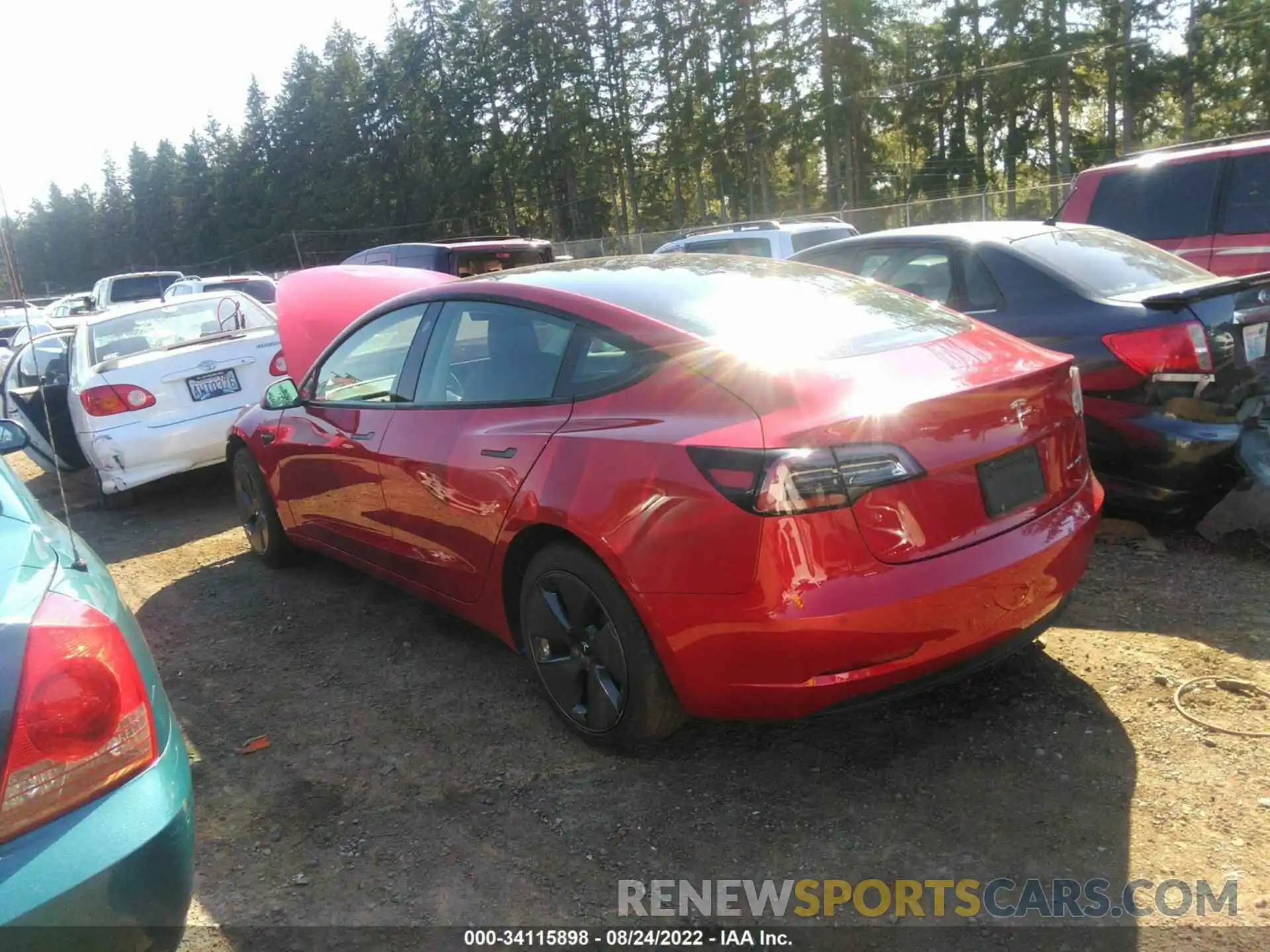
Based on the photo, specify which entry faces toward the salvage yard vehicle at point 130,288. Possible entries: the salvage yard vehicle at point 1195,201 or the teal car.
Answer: the teal car

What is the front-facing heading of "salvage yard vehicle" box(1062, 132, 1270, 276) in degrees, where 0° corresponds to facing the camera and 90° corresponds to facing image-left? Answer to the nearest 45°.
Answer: approximately 315°

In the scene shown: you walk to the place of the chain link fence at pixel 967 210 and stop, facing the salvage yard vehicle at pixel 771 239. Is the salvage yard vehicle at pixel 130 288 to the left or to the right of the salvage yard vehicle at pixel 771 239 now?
right

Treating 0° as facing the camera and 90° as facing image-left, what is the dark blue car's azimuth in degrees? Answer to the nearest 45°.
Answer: approximately 135°

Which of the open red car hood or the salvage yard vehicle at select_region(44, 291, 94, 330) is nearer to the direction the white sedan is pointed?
the salvage yard vehicle

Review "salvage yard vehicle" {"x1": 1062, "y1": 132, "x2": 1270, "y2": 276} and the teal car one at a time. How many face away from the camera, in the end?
1

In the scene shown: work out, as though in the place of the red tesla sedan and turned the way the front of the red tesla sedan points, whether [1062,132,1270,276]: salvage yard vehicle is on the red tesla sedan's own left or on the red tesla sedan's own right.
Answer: on the red tesla sedan's own right

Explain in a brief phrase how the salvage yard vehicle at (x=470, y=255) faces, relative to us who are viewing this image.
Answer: facing away from the viewer and to the left of the viewer

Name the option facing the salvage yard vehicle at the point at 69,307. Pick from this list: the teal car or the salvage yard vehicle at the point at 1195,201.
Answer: the teal car

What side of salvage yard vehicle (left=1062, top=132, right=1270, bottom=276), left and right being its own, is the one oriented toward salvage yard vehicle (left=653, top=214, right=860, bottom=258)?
back

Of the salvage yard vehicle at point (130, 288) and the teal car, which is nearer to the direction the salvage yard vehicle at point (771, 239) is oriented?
the salvage yard vehicle
